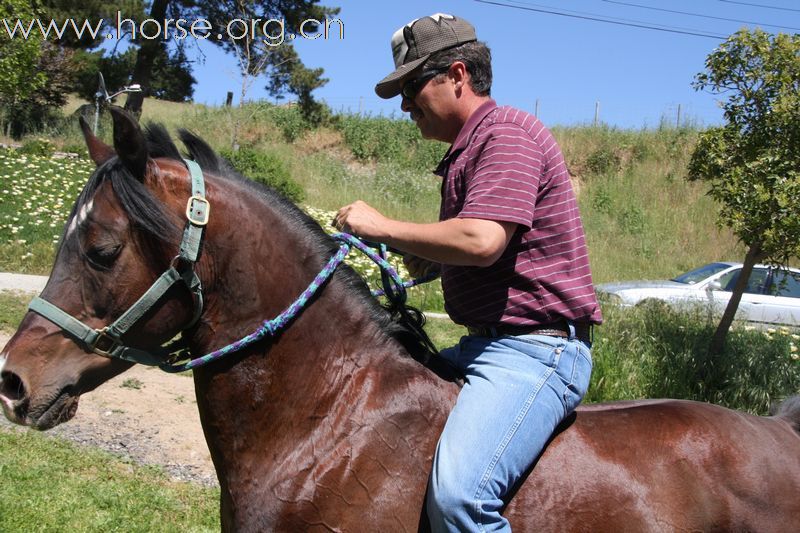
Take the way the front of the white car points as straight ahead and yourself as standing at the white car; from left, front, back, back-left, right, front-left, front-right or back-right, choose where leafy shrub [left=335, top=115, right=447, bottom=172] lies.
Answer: front-right

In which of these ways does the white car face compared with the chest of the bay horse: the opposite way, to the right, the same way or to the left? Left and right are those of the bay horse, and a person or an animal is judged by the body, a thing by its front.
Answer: the same way

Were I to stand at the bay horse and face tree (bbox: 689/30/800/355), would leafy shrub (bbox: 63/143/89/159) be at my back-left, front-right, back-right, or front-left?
front-left

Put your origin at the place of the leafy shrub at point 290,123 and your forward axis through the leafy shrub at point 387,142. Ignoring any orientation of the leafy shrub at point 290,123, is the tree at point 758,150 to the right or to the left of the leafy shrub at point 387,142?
right

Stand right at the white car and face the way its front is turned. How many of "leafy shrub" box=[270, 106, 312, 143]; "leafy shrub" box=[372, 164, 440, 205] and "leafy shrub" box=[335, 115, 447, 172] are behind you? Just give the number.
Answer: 0

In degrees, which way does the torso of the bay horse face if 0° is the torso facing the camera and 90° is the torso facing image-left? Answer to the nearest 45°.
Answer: approximately 90°

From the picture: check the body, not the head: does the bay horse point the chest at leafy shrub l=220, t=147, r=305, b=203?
no

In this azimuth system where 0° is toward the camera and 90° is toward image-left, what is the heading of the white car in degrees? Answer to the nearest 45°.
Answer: approximately 90°

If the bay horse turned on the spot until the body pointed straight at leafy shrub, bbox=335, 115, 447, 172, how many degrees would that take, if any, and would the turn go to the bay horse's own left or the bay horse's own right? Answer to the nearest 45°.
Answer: approximately 90° to the bay horse's own right

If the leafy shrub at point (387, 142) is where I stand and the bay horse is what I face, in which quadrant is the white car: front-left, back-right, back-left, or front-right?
front-left

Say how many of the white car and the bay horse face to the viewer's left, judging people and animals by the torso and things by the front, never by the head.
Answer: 2

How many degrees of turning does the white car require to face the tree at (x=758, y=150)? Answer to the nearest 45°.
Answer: approximately 90° to its left

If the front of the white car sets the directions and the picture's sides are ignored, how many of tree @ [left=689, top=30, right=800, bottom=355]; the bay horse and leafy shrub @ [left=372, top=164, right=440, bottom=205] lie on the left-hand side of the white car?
2

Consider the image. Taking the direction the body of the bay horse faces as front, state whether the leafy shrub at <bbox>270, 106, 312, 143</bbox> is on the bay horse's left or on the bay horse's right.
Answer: on the bay horse's right

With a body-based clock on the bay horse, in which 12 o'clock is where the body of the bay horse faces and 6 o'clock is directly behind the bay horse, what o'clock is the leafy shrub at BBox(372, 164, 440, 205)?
The leafy shrub is roughly at 3 o'clock from the bay horse.
